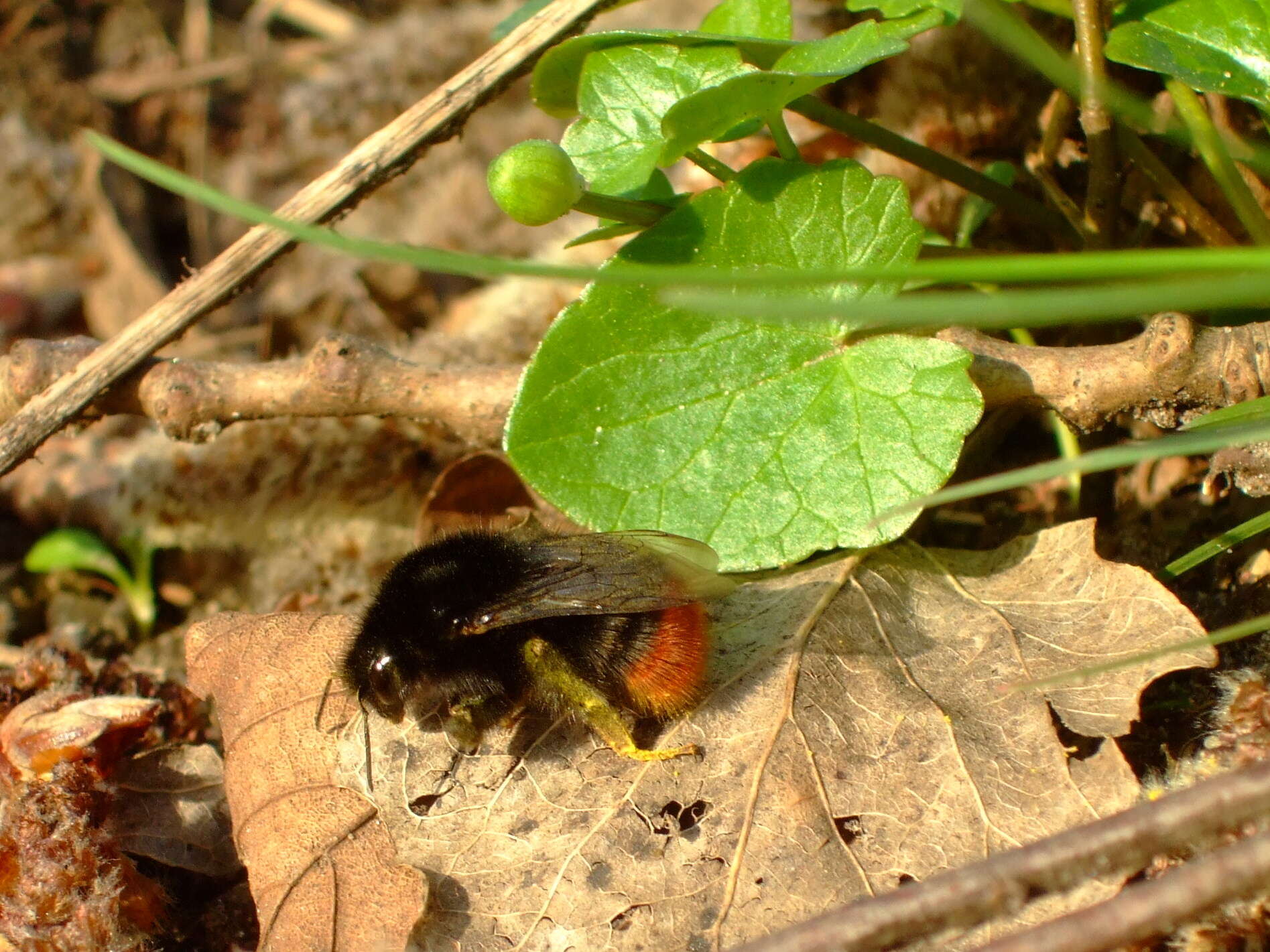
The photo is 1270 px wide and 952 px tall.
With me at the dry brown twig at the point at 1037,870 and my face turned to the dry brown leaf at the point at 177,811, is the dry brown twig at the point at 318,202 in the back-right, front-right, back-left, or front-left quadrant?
front-right

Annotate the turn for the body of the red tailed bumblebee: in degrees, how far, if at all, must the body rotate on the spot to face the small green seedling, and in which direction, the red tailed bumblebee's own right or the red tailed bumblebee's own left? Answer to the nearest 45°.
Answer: approximately 45° to the red tailed bumblebee's own right

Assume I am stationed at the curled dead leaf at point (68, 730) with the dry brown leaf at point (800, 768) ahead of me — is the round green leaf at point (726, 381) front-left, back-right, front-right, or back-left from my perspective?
front-left

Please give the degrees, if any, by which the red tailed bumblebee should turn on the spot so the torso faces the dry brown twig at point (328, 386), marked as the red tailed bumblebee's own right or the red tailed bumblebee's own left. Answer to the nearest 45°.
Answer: approximately 45° to the red tailed bumblebee's own right

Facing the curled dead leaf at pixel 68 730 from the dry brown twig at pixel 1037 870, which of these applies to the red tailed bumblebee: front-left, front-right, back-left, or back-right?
front-right

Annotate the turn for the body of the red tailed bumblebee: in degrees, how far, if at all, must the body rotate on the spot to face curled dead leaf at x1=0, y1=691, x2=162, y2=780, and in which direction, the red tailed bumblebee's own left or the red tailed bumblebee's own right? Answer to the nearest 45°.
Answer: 0° — it already faces it

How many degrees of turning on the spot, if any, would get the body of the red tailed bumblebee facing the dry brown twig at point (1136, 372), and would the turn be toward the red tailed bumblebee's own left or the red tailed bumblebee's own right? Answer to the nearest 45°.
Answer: approximately 180°

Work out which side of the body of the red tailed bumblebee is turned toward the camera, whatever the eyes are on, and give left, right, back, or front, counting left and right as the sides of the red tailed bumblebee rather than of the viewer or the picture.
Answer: left
